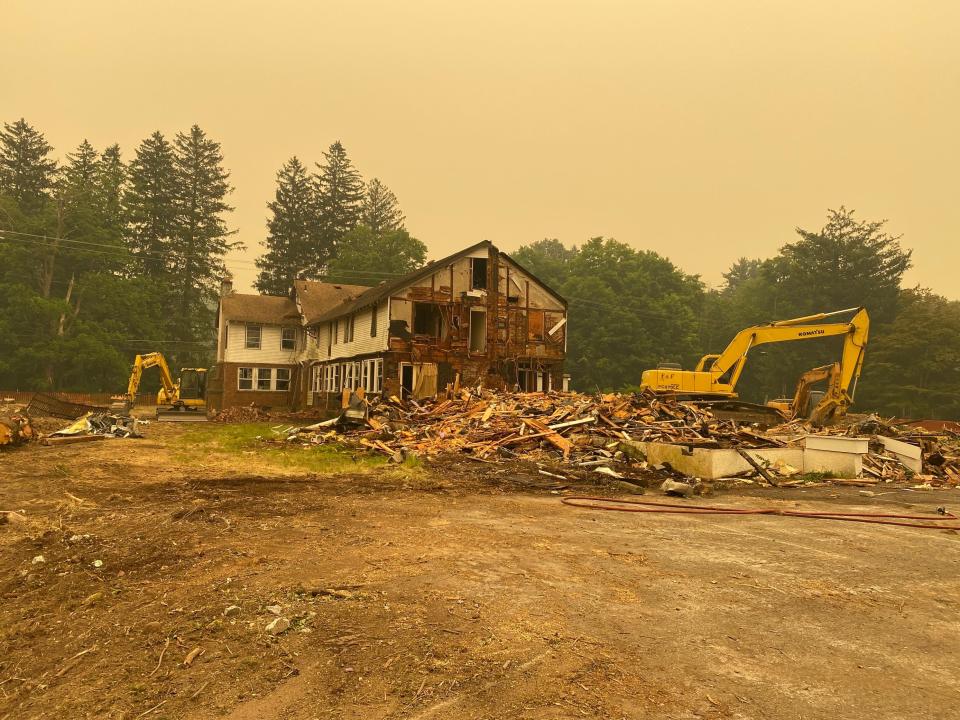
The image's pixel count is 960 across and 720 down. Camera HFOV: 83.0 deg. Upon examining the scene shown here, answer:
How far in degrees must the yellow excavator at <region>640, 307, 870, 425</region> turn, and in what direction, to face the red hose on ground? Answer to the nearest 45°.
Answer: approximately 90° to its right

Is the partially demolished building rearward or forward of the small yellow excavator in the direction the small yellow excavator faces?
rearward

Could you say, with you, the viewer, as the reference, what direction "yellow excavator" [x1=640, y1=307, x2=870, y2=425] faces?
facing to the right of the viewer

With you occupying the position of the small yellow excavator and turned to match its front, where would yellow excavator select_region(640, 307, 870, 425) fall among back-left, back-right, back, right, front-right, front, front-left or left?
back-left

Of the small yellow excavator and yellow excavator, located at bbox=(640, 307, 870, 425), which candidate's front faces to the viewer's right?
the yellow excavator

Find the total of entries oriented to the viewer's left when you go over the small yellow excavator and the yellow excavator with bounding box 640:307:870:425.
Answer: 1

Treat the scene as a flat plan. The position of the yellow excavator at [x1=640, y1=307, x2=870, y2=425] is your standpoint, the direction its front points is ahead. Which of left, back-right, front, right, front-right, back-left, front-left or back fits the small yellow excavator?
back

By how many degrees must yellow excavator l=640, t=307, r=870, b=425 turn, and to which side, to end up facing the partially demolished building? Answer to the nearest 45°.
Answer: approximately 180°

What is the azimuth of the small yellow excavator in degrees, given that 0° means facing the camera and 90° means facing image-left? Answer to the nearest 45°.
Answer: approximately 90°
